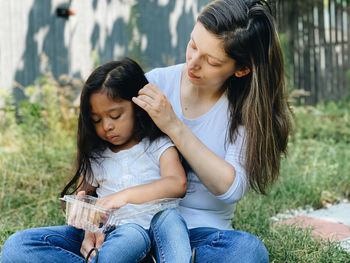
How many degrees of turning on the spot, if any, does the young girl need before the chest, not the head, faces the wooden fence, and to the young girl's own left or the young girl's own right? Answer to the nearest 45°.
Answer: approximately 180°

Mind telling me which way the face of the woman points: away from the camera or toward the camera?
toward the camera

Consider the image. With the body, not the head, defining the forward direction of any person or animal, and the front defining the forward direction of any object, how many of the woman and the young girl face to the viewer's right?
0

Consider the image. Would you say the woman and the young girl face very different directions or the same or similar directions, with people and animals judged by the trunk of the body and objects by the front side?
same or similar directions

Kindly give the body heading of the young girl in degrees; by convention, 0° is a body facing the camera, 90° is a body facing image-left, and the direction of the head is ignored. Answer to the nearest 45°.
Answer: approximately 45°

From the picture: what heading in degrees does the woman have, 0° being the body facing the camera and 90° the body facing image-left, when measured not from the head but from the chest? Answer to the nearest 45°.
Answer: approximately 45°
